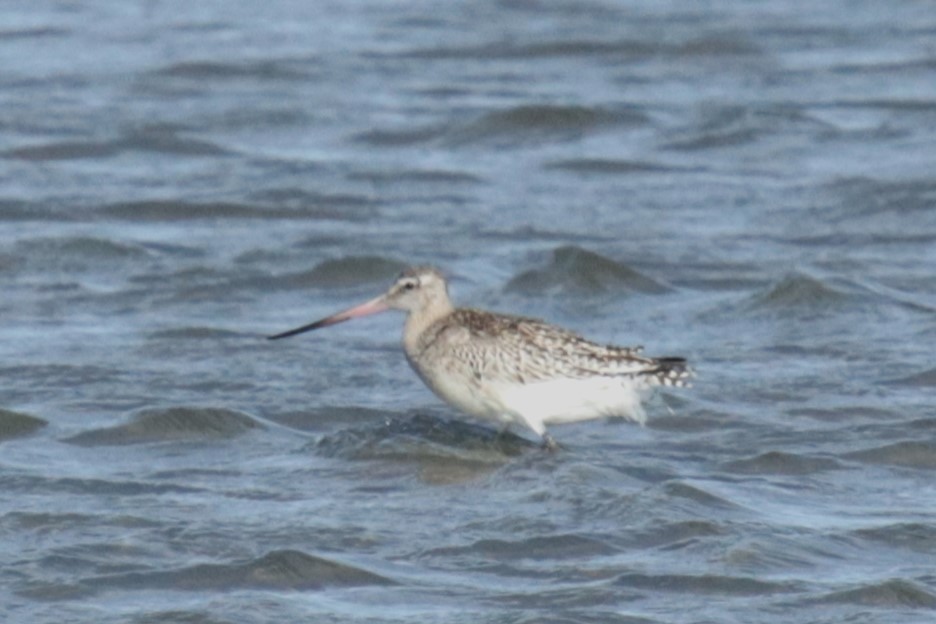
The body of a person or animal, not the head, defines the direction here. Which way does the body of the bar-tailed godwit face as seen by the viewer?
to the viewer's left
